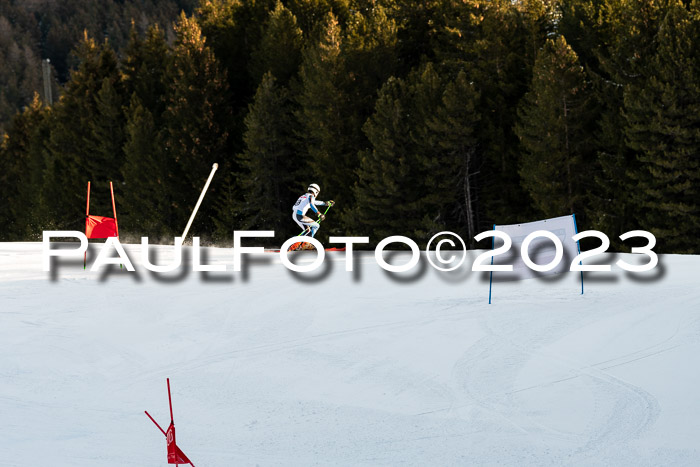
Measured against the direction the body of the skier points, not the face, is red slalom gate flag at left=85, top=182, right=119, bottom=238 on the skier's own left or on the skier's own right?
on the skier's own right

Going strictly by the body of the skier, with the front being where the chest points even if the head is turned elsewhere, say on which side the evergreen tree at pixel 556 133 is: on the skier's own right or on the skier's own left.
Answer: on the skier's own left

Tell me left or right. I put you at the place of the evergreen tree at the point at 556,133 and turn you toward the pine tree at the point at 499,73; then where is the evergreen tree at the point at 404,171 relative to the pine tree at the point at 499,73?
left

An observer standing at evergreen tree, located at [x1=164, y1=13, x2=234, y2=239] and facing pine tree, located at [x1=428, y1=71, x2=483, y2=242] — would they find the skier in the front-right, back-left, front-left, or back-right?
front-right

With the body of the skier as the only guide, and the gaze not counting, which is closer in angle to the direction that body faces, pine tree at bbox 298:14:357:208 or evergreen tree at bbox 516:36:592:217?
the evergreen tree

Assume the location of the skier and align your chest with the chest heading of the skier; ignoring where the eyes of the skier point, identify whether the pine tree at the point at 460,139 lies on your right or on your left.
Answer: on your left
